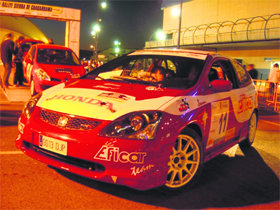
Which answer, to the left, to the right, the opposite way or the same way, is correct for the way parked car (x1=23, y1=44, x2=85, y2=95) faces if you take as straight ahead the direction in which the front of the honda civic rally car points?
to the left

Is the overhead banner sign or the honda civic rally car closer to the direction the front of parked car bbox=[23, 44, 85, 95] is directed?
the honda civic rally car

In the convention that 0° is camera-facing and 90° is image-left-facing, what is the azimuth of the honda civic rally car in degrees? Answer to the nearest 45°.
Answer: approximately 45°

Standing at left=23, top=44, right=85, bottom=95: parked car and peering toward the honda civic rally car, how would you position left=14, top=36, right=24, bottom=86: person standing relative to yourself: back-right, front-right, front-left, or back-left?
back-right

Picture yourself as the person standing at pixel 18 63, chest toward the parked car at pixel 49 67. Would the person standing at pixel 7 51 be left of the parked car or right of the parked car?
right

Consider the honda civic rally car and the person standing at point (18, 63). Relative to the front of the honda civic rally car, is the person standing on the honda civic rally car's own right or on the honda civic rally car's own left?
on the honda civic rally car's own right

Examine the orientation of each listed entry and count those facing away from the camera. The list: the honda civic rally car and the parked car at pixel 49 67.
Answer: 0

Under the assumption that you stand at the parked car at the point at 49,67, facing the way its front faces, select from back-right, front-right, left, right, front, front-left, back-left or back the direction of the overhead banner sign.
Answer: back-left

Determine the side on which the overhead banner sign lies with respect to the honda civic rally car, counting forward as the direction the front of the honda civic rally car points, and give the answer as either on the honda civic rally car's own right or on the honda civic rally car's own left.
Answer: on the honda civic rally car's own right

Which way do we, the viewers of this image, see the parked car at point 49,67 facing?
facing the viewer and to the right of the viewer
